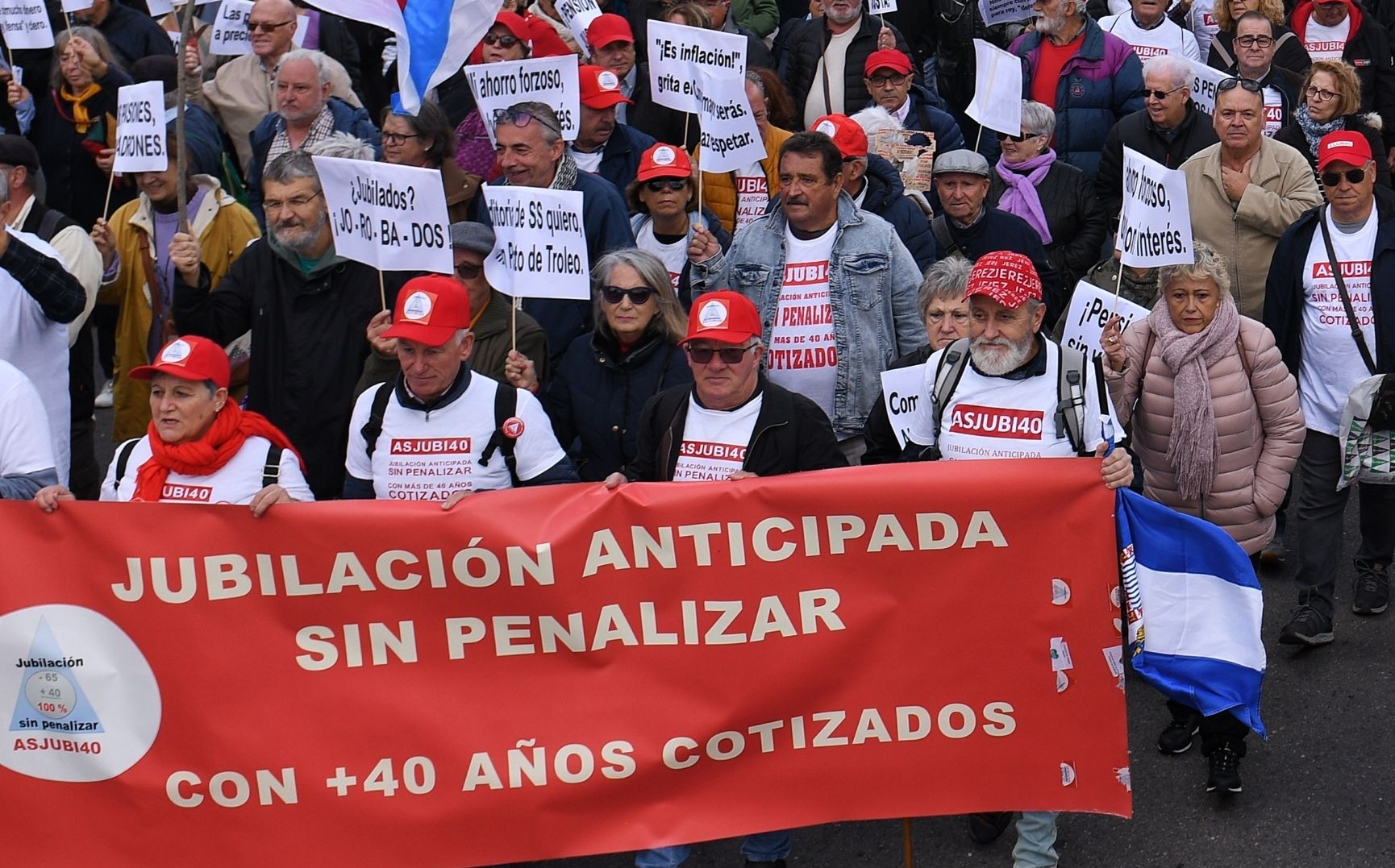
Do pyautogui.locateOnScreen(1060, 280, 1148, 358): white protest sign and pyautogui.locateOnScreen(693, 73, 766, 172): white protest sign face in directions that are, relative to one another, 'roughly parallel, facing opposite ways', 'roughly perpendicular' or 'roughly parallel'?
roughly parallel

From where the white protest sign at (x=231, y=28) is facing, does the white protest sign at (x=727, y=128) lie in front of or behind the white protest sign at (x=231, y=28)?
in front

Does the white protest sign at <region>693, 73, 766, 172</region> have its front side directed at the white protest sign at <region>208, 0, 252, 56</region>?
no

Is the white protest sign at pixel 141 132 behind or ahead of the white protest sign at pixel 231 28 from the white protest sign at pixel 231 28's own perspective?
ahead

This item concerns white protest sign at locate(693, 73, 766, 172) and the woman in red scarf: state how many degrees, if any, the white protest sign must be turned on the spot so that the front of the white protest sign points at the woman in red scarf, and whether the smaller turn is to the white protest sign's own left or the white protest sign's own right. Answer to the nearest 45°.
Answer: approximately 45° to the white protest sign's own right

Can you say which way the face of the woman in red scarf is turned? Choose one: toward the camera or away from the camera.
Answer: toward the camera

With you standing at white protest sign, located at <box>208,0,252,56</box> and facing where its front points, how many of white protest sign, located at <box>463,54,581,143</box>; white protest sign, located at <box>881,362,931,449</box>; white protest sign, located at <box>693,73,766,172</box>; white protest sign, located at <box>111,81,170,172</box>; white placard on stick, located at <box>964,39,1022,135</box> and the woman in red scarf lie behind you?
0

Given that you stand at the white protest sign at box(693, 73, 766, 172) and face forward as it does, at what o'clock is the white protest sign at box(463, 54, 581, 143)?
the white protest sign at box(463, 54, 581, 143) is roughly at 3 o'clock from the white protest sign at box(693, 73, 766, 172).

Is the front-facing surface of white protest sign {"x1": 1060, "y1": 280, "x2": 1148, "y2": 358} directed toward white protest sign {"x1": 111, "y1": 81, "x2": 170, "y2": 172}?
no

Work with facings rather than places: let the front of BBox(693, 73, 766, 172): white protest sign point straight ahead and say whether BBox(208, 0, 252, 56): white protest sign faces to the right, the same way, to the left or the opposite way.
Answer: the same way

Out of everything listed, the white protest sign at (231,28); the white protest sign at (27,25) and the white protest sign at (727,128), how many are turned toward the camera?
3

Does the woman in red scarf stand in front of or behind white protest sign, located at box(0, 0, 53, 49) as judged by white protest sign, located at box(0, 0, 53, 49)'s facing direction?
in front

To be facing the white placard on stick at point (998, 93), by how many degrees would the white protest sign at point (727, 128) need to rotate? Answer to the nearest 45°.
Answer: approximately 135° to its left

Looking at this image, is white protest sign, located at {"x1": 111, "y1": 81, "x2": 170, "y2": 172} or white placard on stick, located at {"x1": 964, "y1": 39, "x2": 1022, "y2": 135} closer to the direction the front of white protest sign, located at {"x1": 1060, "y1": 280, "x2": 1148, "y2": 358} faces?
the white protest sign

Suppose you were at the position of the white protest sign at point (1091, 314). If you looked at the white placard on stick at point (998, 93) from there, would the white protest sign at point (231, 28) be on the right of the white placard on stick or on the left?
left

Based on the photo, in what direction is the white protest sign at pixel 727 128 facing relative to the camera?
toward the camera

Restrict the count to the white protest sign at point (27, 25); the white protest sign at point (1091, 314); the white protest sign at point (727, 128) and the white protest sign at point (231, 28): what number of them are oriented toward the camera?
4

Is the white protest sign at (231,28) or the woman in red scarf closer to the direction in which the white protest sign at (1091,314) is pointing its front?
the woman in red scarf

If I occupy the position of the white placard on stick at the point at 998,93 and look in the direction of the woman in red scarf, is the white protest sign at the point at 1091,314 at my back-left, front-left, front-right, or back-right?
front-left

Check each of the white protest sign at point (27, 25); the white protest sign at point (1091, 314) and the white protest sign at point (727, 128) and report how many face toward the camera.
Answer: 3

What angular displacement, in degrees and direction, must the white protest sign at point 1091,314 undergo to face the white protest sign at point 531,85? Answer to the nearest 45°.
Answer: approximately 90° to its right

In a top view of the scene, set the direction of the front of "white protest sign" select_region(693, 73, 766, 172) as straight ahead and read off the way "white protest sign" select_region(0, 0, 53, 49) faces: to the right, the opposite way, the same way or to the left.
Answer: the same way

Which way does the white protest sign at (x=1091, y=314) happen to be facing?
toward the camera

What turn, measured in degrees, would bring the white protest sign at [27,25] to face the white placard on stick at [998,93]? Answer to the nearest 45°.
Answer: approximately 45° to its left

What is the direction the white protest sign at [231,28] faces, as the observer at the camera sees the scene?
facing the viewer
